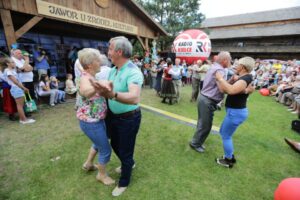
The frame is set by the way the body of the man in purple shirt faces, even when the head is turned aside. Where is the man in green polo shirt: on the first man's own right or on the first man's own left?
on the first man's own right

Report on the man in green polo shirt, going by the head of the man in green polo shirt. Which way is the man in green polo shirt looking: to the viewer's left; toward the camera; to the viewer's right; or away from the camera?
to the viewer's left

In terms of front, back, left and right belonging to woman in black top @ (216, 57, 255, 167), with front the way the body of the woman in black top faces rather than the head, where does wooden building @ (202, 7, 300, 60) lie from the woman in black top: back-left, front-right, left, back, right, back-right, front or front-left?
right

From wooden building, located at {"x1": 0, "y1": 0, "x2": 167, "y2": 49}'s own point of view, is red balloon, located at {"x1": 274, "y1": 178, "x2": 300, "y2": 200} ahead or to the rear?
ahead

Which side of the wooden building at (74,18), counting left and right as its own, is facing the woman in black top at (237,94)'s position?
front

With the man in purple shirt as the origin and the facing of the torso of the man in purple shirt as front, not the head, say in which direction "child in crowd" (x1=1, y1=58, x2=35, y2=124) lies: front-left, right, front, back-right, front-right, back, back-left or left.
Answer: back

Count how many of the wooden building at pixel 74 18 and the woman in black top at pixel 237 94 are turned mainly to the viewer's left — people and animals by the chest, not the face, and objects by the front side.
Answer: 1

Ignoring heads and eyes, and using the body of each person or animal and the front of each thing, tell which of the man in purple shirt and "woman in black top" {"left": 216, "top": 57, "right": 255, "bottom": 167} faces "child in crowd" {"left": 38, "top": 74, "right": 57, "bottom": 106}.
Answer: the woman in black top

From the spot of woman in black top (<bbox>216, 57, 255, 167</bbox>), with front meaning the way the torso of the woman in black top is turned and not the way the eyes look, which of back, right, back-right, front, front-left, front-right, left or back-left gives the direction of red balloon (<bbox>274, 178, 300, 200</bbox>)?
back-left

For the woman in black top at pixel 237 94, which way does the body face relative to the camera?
to the viewer's left

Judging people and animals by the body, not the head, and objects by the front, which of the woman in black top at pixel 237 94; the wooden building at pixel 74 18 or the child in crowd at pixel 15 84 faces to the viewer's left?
the woman in black top

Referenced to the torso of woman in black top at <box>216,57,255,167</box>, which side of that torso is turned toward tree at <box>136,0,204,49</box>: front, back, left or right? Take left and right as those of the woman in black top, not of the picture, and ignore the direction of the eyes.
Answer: right

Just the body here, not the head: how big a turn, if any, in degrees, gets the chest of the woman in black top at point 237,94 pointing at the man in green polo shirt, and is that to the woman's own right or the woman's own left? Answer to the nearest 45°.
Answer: approximately 45° to the woman's own left

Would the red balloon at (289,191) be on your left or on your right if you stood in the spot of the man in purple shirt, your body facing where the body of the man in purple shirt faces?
on your right

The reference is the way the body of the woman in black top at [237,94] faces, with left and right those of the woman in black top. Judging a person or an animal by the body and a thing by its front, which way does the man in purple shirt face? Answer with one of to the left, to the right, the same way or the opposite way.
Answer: the opposite way
